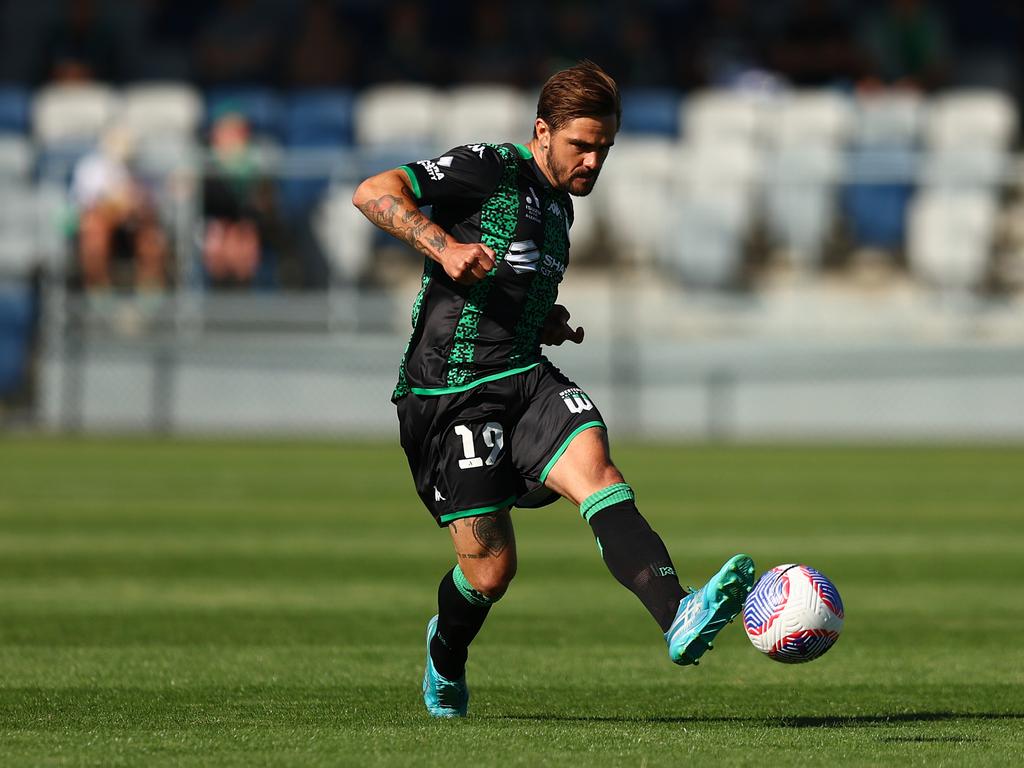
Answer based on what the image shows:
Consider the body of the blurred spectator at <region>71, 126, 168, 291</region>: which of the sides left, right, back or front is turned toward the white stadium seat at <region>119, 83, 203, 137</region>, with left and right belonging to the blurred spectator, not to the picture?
back

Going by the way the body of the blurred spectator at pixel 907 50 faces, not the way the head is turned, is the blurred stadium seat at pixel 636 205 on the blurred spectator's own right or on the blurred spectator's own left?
on the blurred spectator's own right

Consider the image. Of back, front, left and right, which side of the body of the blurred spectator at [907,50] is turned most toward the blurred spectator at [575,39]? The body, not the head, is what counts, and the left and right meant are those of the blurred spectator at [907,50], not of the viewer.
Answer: right

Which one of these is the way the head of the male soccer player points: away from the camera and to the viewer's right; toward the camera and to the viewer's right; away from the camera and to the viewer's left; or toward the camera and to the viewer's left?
toward the camera and to the viewer's right

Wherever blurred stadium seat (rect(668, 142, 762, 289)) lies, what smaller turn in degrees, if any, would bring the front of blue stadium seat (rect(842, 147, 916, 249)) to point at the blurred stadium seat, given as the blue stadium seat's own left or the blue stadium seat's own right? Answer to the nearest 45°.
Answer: approximately 90° to the blue stadium seat's own right

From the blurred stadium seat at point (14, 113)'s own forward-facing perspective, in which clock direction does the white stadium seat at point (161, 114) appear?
The white stadium seat is roughly at 10 o'clock from the blurred stadium seat.

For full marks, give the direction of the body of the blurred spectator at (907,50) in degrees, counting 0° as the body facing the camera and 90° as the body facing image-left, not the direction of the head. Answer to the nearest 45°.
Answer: approximately 0°
